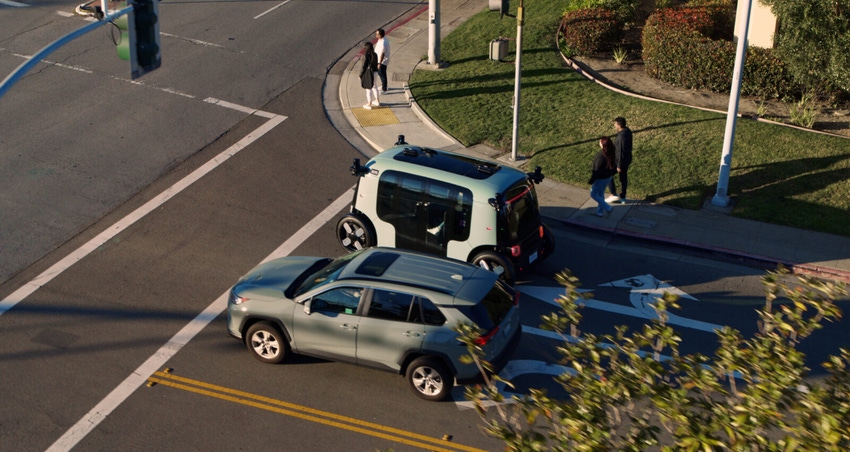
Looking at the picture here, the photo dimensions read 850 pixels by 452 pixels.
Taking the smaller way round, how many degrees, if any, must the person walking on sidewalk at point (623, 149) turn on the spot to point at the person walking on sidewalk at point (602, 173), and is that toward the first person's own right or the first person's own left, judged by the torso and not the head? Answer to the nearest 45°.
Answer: approximately 45° to the first person's own left

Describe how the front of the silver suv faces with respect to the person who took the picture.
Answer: facing away from the viewer and to the left of the viewer

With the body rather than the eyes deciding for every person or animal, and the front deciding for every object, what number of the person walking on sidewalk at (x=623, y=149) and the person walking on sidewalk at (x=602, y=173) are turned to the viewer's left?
2

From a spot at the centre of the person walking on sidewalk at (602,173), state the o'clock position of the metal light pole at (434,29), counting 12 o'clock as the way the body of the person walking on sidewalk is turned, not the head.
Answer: The metal light pole is roughly at 2 o'clock from the person walking on sidewalk.

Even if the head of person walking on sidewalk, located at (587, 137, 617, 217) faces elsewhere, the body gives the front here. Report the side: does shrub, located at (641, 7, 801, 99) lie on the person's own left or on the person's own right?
on the person's own right

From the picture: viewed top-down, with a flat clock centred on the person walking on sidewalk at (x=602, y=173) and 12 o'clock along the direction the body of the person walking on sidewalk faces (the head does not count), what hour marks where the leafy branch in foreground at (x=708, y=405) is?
The leafy branch in foreground is roughly at 9 o'clock from the person walking on sidewalk.

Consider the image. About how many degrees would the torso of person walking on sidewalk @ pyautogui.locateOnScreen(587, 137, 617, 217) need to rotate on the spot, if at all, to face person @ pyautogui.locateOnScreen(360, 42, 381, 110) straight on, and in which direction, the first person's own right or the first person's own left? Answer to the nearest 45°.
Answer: approximately 45° to the first person's own right

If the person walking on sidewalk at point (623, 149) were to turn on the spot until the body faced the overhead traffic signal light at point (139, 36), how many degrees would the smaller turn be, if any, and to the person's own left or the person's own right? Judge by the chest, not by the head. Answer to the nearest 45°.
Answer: approximately 45° to the person's own left

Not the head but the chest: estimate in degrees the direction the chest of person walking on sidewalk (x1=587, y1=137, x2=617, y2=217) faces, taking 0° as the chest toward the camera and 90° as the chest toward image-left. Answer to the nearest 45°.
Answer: approximately 90°

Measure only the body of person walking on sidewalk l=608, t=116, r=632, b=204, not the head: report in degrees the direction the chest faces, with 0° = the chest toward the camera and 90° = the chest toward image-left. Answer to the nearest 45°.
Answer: approximately 90°

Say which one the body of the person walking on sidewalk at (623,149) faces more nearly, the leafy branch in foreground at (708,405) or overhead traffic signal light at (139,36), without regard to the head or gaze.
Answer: the overhead traffic signal light
